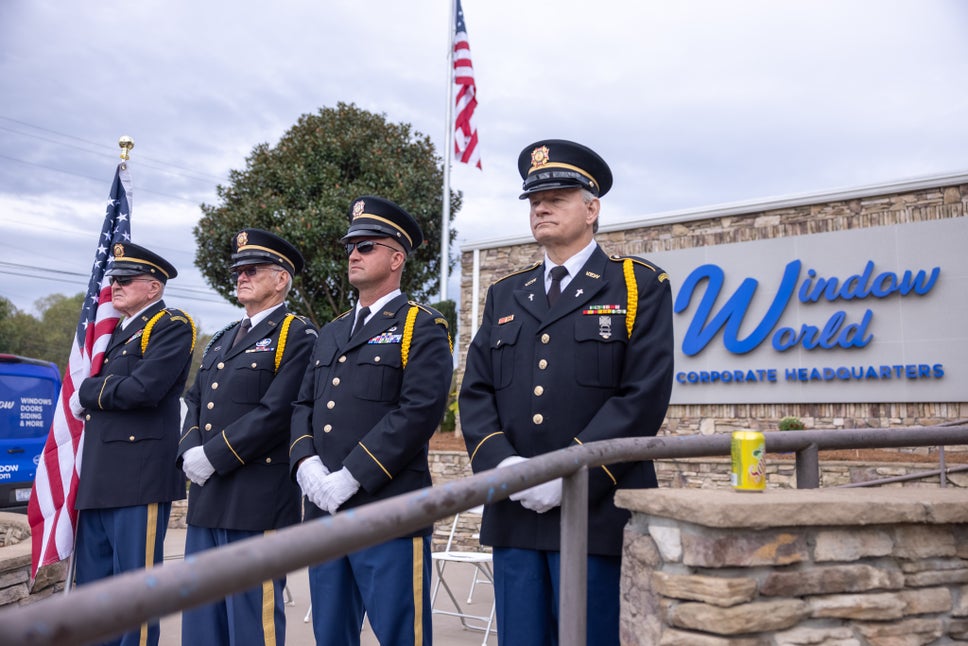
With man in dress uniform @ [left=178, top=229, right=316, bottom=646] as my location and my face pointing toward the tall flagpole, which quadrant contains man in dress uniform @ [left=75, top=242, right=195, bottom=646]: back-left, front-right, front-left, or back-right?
front-left

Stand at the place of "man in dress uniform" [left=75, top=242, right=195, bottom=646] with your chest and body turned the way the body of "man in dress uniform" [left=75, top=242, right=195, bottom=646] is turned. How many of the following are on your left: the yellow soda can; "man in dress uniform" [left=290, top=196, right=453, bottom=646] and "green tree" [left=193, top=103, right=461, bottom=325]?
2

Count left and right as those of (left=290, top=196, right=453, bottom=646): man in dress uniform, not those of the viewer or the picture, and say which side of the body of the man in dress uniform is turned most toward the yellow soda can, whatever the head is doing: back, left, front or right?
left

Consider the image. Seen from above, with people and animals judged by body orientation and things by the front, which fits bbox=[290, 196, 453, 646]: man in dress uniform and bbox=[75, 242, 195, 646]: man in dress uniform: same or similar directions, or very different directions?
same or similar directions

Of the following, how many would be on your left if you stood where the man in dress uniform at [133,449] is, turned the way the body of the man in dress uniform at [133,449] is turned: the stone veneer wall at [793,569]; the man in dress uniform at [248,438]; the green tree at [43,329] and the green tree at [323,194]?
2

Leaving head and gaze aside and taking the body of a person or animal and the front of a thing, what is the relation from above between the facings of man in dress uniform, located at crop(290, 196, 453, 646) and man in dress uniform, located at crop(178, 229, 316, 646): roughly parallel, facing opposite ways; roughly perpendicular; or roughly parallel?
roughly parallel

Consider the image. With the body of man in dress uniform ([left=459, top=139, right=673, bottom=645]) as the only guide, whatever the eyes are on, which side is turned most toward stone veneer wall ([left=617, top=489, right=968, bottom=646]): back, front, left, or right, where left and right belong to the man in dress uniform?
left

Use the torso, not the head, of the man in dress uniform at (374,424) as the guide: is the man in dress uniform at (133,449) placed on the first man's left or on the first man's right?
on the first man's right

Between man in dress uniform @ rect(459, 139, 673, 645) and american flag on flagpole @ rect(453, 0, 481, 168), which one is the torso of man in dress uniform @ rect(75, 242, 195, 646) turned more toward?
the man in dress uniform

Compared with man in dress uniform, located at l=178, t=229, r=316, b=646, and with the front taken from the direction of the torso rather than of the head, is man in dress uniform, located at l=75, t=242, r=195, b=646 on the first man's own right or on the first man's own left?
on the first man's own right

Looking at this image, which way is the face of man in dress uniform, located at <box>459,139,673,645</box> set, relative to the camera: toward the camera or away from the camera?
toward the camera

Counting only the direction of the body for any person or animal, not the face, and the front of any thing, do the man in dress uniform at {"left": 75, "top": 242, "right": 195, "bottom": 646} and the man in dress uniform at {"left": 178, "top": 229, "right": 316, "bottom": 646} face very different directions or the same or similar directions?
same or similar directions

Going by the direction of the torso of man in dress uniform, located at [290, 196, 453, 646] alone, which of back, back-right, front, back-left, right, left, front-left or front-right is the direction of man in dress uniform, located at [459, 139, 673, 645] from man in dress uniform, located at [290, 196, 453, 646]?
left

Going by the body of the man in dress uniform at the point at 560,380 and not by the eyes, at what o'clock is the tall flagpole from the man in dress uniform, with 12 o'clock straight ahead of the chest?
The tall flagpole is roughly at 4 o'clock from the man in dress uniform.

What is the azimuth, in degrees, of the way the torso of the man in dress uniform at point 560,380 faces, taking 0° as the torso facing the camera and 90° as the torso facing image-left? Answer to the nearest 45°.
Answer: approximately 45°

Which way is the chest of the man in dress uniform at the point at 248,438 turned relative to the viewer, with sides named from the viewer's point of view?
facing the viewer and to the left of the viewer

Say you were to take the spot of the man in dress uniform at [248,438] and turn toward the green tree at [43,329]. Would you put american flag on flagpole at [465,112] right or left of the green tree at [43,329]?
right
